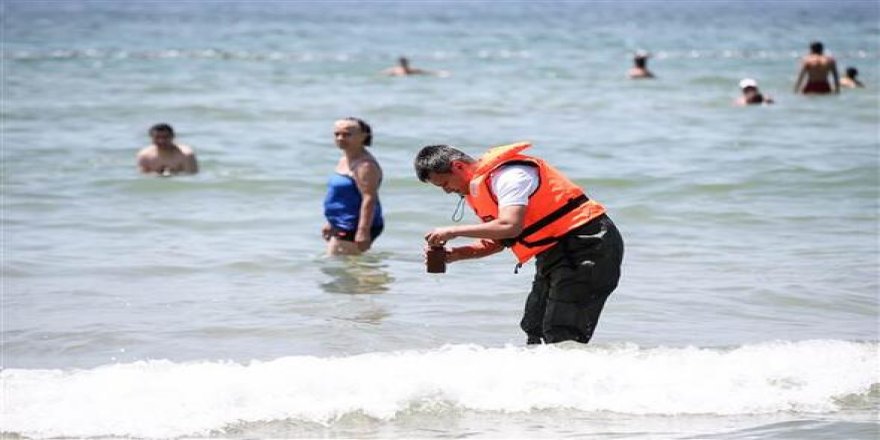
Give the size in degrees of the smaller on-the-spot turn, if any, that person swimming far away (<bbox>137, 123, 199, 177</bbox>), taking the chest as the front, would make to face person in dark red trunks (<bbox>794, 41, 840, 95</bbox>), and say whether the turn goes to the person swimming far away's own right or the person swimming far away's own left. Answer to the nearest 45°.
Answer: approximately 135° to the person swimming far away's own left

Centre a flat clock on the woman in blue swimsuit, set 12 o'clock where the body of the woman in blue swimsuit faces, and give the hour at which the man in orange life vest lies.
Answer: The man in orange life vest is roughly at 10 o'clock from the woman in blue swimsuit.

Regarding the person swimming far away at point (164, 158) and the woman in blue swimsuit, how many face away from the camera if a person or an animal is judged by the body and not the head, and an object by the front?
0

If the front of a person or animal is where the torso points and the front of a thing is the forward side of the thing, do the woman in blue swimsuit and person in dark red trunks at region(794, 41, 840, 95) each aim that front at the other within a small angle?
no

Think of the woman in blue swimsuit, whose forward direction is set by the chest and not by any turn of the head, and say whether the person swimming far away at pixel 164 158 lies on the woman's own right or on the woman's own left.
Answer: on the woman's own right

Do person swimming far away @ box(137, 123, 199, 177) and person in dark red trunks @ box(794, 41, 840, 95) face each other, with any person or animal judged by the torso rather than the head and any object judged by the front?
no

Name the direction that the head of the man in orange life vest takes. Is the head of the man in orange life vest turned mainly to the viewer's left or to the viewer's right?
to the viewer's left

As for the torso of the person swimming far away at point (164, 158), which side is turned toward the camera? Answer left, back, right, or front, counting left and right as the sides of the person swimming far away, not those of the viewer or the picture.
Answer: front

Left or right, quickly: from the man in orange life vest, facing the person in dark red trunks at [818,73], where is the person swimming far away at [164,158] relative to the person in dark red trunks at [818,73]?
left
